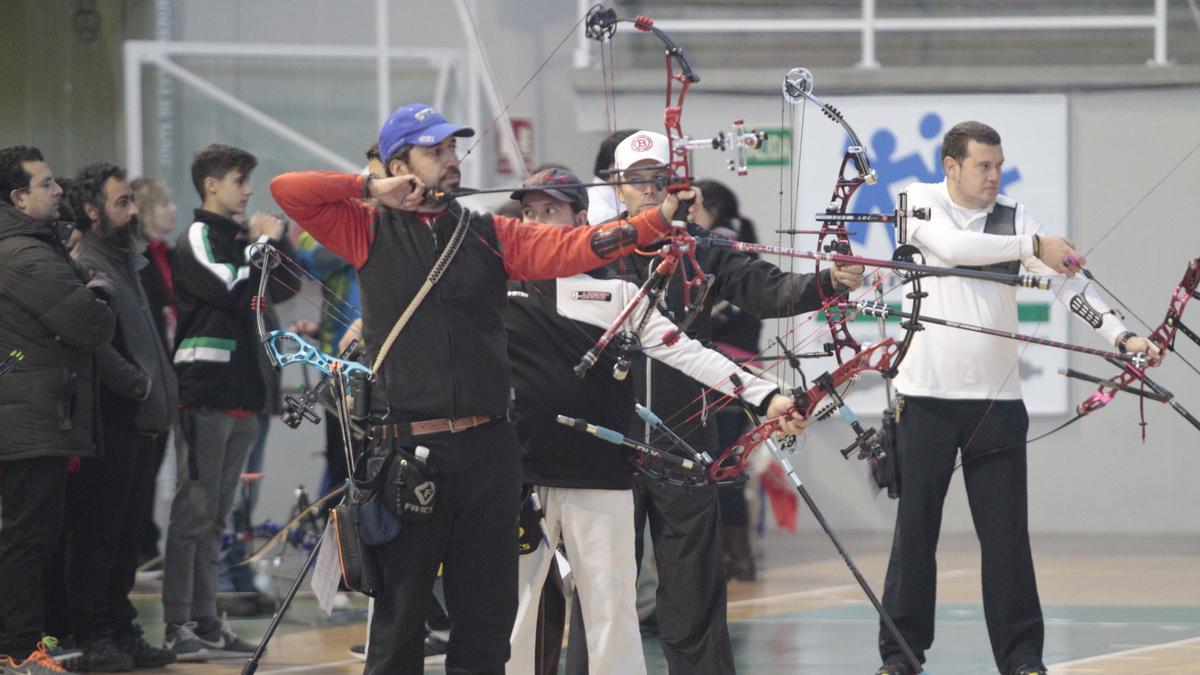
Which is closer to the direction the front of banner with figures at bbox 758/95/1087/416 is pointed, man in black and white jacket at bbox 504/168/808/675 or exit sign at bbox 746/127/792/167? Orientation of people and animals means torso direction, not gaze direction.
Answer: the man in black and white jacket

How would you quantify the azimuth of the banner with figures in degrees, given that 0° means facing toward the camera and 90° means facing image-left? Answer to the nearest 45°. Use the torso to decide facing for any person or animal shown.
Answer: approximately 0°

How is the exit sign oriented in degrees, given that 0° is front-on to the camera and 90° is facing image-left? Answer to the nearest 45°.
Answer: approximately 0°

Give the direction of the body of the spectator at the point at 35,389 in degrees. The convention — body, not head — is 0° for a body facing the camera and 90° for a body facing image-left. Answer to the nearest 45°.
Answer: approximately 270°

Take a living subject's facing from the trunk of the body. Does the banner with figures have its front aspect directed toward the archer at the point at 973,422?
yes

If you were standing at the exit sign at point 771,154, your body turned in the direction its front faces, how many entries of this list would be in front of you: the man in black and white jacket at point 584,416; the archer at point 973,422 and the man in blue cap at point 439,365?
3

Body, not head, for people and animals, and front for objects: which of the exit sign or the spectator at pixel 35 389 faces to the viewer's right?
the spectator

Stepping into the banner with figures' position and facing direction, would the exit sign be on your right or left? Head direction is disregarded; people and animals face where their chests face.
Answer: on your right

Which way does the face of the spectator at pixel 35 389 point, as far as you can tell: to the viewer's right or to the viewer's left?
to the viewer's right
